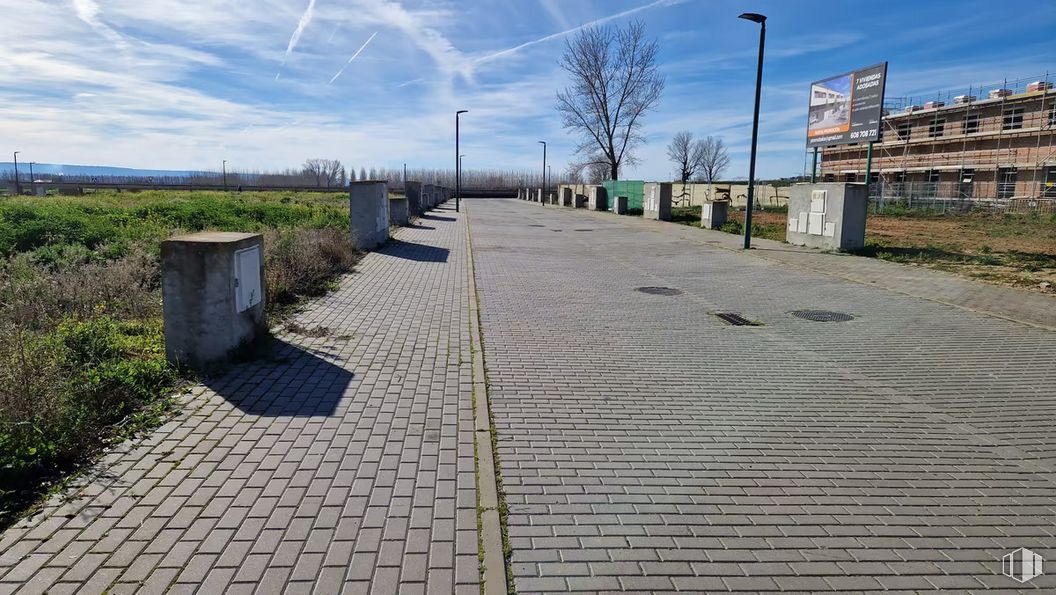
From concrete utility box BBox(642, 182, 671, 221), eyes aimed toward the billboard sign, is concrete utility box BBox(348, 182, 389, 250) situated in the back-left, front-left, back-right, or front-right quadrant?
front-right

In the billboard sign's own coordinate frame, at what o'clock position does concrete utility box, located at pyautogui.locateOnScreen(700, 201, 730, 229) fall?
The concrete utility box is roughly at 3 o'clock from the billboard sign.

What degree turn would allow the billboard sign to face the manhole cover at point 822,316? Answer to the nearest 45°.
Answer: approximately 45° to its left

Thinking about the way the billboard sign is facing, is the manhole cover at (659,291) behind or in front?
in front

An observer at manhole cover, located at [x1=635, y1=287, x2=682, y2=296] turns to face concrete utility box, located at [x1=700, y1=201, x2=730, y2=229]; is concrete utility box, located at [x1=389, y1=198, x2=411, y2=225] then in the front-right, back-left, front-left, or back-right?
front-left

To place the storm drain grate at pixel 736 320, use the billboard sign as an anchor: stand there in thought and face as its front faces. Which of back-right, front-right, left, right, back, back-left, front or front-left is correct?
front-left

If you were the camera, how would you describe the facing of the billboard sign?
facing the viewer and to the left of the viewer

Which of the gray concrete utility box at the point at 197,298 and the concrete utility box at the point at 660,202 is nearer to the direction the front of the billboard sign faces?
the gray concrete utility box

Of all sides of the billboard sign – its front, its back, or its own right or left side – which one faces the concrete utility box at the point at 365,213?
front

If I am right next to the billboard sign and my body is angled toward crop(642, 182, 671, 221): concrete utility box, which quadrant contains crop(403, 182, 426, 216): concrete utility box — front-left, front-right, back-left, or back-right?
front-left

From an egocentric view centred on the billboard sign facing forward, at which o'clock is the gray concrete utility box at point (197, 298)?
The gray concrete utility box is roughly at 11 o'clock from the billboard sign.

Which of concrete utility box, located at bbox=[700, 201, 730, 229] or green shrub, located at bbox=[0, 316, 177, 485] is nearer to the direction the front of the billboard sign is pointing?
the green shrub

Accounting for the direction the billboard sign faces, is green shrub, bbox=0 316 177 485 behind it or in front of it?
in front

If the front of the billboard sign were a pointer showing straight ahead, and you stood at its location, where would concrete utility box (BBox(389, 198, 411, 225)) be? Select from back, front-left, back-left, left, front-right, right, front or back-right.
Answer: front-right

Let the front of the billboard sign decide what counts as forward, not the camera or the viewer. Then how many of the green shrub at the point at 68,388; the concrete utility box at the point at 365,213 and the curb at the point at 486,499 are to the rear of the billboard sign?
0

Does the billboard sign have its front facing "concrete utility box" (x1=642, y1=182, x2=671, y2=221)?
no
